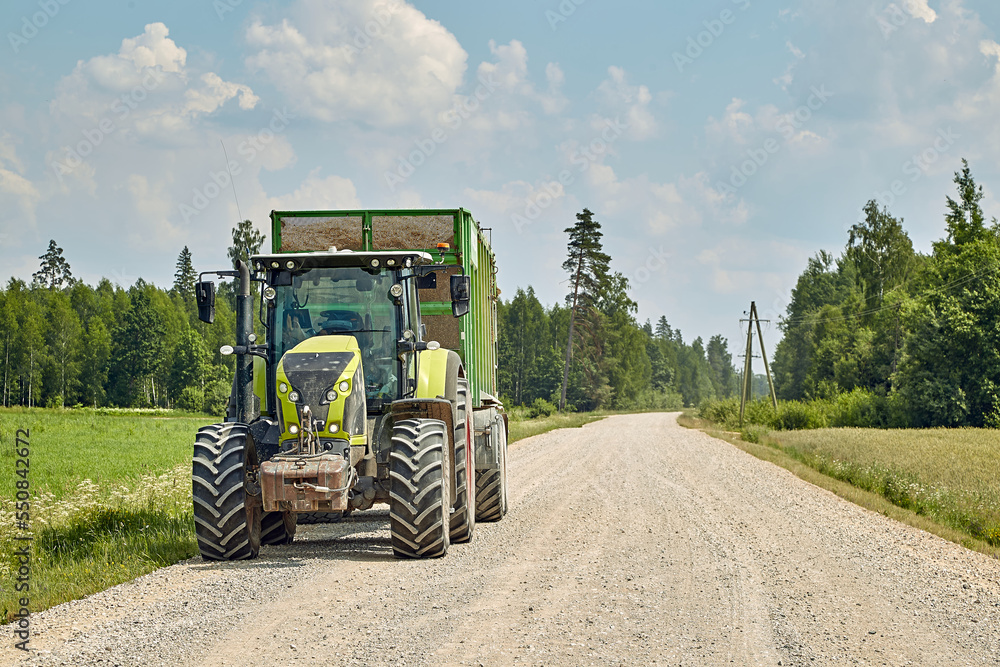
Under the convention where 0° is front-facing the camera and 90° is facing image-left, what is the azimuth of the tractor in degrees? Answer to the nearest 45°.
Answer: approximately 0°
